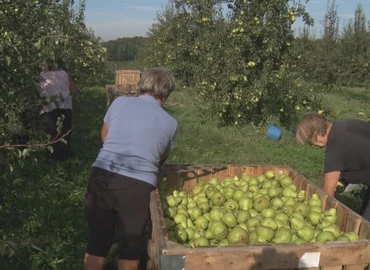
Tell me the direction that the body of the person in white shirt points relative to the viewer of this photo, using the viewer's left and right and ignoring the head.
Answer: facing away from the viewer

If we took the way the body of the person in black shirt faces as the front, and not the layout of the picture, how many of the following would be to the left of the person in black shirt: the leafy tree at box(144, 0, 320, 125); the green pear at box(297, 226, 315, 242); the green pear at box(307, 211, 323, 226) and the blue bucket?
2

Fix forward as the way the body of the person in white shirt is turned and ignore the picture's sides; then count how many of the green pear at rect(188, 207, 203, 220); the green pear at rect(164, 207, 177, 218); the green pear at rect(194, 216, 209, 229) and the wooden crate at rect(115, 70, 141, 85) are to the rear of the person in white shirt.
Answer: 3

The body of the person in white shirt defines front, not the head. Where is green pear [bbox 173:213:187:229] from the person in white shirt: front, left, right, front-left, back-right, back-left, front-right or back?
back

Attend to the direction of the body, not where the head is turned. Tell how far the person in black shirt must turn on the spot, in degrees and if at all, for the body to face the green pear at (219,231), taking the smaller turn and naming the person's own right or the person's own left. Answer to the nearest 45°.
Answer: approximately 45° to the person's own left

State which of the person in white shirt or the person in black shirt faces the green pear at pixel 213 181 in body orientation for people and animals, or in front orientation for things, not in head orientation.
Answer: the person in black shirt

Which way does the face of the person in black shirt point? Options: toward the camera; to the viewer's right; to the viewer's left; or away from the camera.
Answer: to the viewer's left

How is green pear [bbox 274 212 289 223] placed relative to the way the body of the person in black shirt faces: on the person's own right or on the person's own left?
on the person's own left

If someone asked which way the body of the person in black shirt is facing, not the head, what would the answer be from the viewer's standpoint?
to the viewer's left

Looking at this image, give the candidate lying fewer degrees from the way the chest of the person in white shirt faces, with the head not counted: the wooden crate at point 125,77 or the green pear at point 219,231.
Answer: the wooden crate

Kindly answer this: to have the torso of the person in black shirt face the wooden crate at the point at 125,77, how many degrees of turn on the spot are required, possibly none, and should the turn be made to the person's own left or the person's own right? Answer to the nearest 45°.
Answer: approximately 45° to the person's own right

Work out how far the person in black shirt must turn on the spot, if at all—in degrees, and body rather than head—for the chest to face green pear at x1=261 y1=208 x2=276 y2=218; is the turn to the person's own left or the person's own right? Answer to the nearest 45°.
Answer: approximately 45° to the person's own left

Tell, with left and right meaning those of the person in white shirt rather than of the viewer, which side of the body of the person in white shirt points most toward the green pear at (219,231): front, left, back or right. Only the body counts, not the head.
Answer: back

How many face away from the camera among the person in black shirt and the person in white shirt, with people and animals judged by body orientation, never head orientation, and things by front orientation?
1
